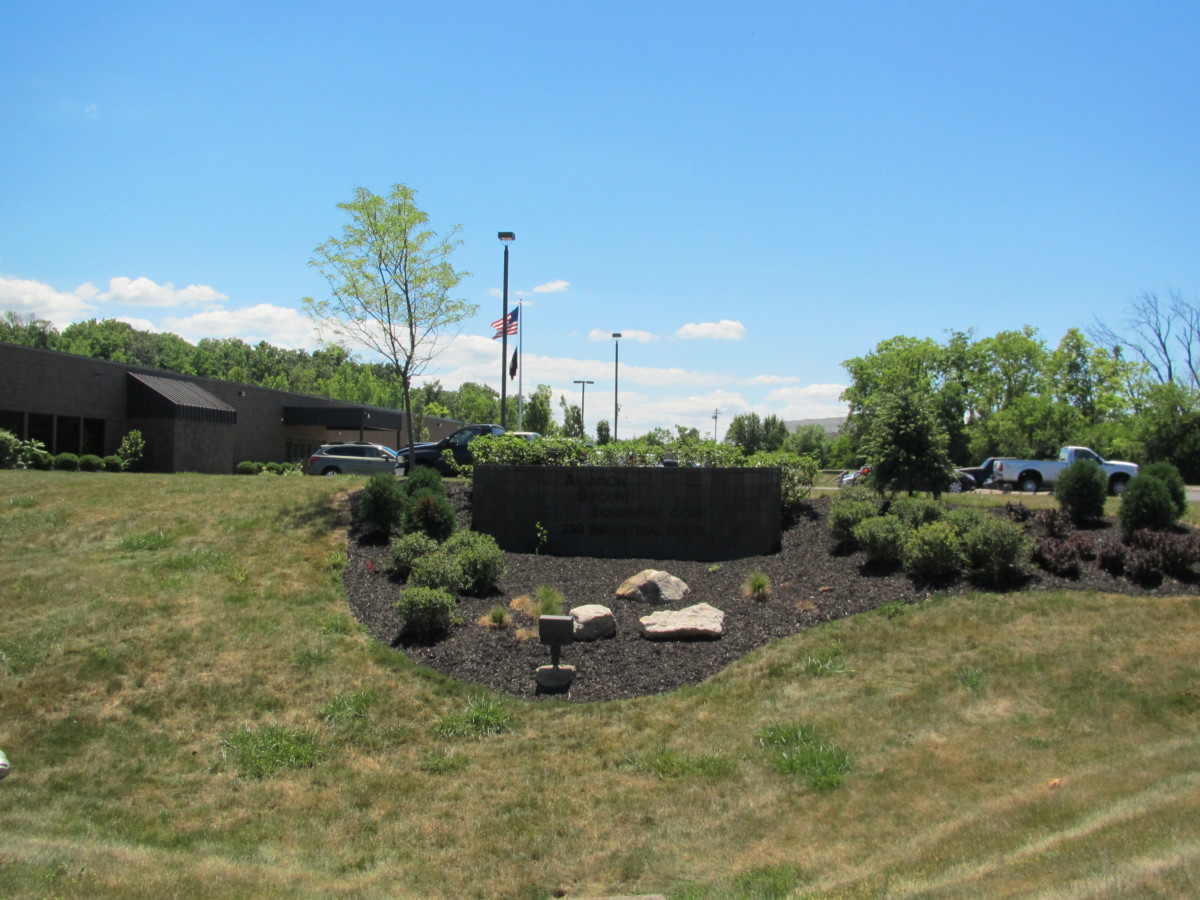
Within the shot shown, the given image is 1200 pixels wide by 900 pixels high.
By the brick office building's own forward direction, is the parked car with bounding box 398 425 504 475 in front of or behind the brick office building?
in front

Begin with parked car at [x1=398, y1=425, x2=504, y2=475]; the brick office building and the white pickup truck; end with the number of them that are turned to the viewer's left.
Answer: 1

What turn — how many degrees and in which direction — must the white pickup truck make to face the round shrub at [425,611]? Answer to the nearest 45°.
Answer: approximately 90° to its right

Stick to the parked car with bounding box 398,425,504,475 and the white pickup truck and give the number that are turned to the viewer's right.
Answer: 1

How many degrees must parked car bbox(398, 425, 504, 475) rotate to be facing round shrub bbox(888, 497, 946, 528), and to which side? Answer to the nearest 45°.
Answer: approximately 135° to its left

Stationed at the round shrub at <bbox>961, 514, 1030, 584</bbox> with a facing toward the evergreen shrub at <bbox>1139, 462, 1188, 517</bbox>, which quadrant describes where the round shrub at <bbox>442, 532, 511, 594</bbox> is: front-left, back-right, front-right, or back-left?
back-left

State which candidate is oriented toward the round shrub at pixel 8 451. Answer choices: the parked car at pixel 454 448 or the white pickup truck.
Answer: the parked car

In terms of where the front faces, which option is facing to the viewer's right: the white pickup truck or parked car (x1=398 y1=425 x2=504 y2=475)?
the white pickup truck

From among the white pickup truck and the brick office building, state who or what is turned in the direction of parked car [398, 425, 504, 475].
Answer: the brick office building

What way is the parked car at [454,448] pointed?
to the viewer's left

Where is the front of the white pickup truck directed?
to the viewer's right
